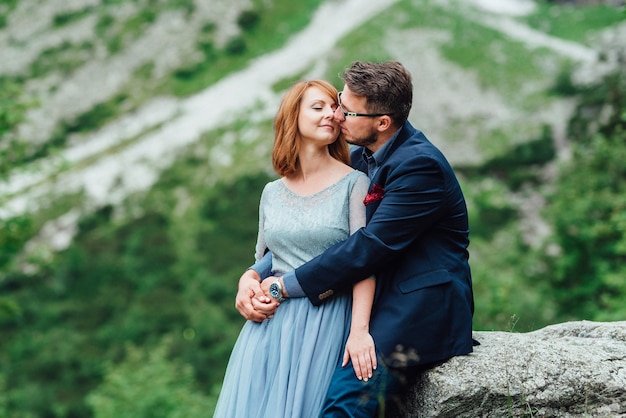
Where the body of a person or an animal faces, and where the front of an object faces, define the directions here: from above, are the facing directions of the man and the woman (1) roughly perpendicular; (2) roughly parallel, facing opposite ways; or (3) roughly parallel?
roughly perpendicular

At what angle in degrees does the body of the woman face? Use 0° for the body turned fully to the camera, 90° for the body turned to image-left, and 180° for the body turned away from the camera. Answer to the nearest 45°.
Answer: approximately 0°

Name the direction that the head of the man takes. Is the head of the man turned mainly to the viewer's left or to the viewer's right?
to the viewer's left

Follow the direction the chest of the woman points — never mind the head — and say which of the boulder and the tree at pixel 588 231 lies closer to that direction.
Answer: the boulder

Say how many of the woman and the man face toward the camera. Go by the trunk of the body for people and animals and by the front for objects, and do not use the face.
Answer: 1

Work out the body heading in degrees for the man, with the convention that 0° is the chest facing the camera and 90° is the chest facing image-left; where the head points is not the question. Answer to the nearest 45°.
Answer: approximately 90°

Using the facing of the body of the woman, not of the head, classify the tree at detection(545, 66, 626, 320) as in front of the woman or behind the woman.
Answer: behind

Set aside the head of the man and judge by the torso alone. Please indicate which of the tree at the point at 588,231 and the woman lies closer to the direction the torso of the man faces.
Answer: the woman
